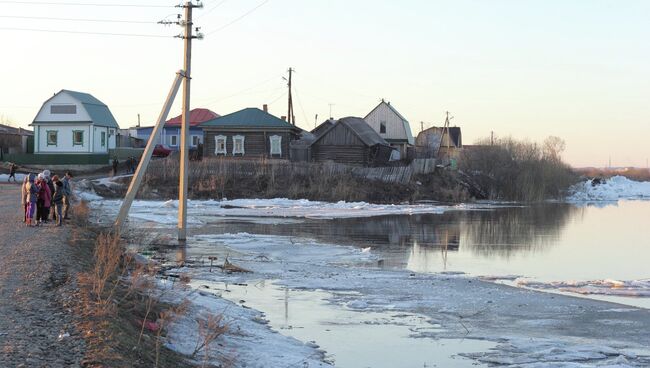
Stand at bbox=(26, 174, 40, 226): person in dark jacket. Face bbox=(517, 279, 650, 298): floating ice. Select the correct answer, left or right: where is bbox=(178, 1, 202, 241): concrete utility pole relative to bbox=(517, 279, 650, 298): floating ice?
left
